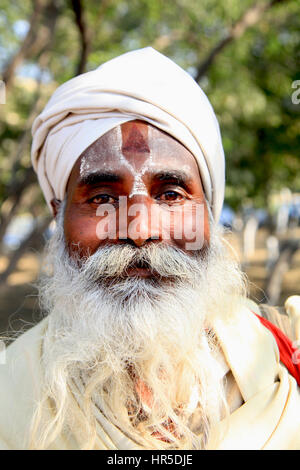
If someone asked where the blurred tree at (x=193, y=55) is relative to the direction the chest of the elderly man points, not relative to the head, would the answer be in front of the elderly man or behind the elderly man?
behind

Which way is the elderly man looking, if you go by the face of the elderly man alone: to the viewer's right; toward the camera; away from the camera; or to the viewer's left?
toward the camera

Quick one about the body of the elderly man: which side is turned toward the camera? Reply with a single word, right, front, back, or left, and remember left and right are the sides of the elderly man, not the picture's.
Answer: front
